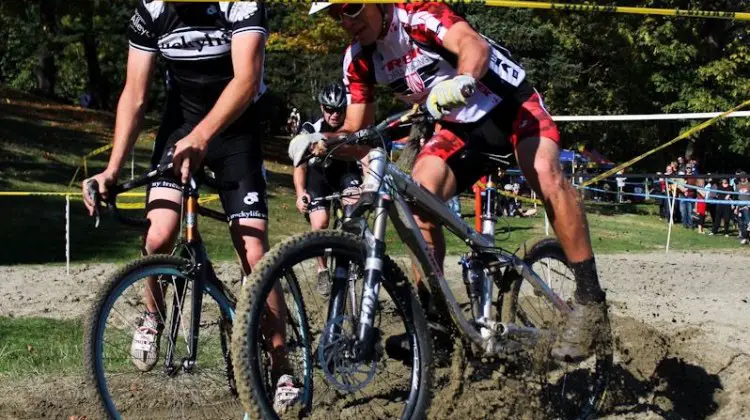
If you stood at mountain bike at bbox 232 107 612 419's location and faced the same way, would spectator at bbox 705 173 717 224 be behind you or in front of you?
behind

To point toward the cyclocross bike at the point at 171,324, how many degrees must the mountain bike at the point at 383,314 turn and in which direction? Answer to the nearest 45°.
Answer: approximately 45° to its right

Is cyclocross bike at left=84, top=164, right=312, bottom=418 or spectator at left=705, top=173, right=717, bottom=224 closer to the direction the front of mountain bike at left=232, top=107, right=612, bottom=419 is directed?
the cyclocross bike

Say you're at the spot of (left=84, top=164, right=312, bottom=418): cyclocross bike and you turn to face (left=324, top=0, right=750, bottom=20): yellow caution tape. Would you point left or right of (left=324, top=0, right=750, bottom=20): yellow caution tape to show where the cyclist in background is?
left

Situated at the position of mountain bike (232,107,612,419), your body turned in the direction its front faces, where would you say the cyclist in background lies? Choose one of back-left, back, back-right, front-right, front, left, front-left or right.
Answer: back-right

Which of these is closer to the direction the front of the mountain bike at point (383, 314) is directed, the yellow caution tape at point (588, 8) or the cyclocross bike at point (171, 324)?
the cyclocross bike

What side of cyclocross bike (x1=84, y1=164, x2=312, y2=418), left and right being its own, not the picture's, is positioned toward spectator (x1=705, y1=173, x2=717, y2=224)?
back

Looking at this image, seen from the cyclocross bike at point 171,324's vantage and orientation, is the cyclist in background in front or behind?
behind

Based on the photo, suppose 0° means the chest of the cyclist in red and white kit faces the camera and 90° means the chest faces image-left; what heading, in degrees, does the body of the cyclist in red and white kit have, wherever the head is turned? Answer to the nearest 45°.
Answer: approximately 45°
